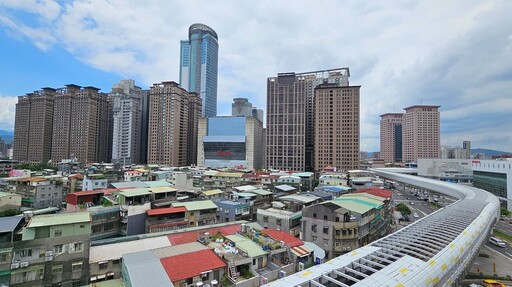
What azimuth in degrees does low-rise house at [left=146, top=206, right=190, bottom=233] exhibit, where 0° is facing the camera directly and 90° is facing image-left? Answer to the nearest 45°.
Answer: approximately 0°

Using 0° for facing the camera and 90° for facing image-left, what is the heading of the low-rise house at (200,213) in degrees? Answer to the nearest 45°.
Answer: approximately 0°

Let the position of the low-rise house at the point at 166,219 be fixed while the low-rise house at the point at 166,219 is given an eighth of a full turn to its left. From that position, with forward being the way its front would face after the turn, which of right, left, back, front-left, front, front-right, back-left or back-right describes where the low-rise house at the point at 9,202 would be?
back

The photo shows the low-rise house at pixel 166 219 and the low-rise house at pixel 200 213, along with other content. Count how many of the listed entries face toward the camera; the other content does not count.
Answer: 2

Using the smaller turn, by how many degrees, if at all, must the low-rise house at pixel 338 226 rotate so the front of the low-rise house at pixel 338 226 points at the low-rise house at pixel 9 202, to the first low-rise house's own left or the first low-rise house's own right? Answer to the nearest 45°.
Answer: approximately 135° to the first low-rise house's own right

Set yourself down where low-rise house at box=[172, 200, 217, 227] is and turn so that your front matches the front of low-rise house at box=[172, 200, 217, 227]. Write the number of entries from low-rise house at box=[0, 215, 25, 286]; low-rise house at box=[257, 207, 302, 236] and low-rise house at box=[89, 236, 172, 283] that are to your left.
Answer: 1

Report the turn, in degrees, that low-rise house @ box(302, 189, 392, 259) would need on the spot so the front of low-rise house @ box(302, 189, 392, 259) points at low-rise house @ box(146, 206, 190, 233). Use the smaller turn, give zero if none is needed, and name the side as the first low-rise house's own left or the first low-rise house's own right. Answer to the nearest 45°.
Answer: approximately 135° to the first low-rise house's own right

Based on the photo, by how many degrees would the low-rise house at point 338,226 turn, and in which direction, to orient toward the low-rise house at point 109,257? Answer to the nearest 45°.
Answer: approximately 90° to its right

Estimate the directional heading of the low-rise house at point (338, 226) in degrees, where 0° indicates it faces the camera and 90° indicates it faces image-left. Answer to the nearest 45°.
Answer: approximately 315°
